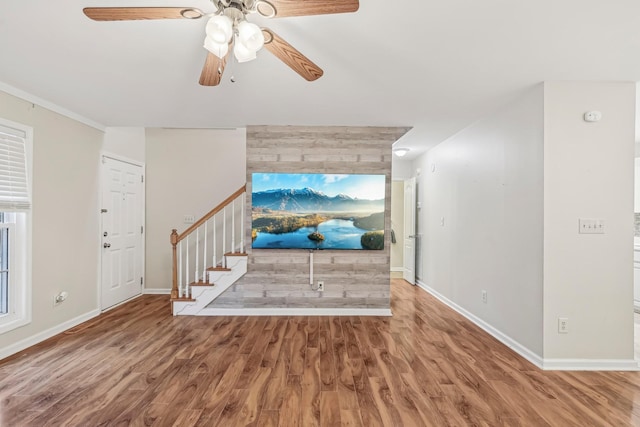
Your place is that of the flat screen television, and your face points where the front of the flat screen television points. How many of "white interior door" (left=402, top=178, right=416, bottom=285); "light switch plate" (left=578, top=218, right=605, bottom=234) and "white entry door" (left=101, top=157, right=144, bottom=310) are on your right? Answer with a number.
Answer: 1

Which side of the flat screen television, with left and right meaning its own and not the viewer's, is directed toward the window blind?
right

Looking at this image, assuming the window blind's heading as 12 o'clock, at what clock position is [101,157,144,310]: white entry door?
The white entry door is roughly at 9 o'clock from the window blind.

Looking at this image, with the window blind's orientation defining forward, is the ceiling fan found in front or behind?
in front

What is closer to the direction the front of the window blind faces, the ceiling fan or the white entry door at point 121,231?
the ceiling fan

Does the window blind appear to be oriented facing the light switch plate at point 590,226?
yes

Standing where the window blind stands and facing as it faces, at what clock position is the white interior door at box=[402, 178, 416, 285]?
The white interior door is roughly at 11 o'clock from the window blind.

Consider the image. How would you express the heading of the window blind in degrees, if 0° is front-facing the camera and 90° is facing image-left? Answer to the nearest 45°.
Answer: approximately 315°

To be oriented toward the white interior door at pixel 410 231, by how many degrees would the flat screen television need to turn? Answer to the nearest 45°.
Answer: approximately 135° to its left

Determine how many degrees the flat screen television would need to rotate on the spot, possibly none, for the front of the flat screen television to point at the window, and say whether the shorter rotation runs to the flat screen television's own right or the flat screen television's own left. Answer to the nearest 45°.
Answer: approximately 90° to the flat screen television's own right

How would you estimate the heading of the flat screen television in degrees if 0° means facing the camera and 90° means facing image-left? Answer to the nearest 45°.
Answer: approximately 0°

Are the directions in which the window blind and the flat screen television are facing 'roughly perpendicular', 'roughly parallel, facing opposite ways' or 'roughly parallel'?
roughly perpendicular
